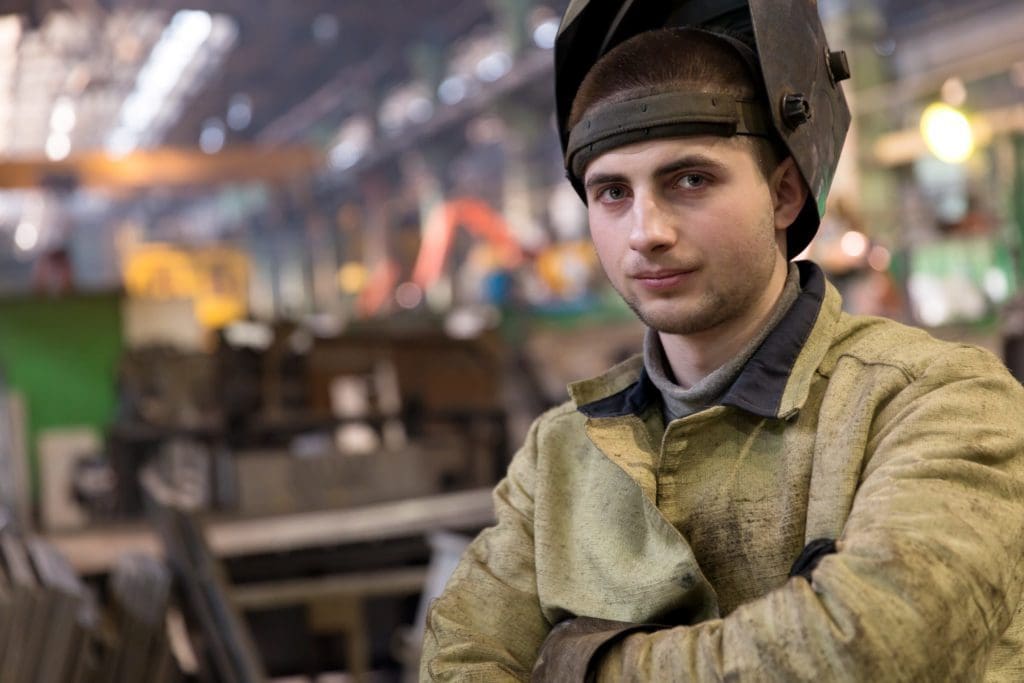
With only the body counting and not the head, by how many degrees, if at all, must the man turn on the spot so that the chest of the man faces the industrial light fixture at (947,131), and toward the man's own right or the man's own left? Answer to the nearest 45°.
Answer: approximately 135° to the man's own right

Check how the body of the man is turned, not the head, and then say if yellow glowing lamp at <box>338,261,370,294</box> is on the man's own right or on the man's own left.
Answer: on the man's own right

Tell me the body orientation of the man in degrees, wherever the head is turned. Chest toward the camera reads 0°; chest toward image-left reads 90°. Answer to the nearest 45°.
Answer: approximately 45°

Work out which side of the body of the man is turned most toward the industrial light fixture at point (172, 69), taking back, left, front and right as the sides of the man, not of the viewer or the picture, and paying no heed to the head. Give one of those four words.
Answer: right
